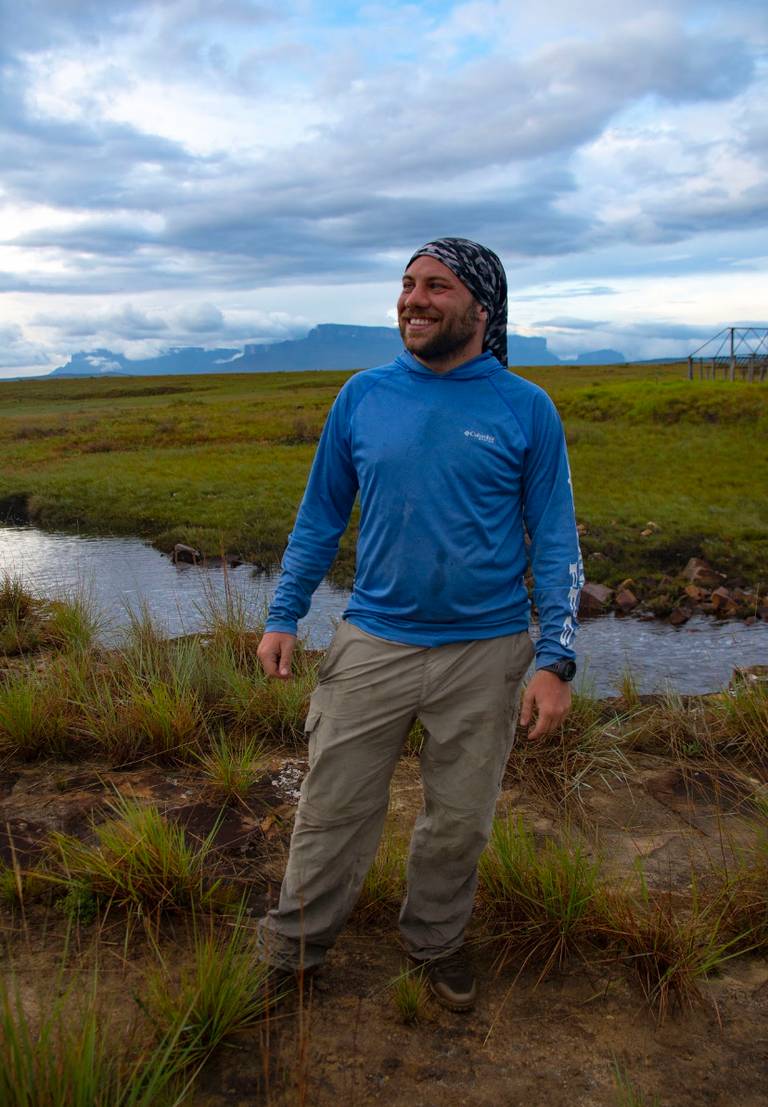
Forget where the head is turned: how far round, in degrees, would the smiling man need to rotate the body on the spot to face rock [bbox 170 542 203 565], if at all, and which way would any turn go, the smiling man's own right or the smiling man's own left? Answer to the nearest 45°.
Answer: approximately 180°

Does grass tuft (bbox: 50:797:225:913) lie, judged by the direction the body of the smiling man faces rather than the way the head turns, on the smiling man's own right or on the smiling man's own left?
on the smiling man's own right

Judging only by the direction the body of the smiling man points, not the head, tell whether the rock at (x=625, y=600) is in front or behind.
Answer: behind

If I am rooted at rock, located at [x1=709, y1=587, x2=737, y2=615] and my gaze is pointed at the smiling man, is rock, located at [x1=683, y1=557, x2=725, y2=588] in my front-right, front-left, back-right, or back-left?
back-right

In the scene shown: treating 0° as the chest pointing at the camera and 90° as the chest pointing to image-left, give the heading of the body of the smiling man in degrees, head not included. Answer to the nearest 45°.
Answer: approximately 0°

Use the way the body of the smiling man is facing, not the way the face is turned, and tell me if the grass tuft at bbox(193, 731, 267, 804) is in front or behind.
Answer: behind

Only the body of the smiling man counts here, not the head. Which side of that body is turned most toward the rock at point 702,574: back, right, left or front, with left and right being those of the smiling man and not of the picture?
back

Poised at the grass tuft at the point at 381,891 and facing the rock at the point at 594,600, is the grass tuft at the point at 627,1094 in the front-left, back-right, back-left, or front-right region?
back-right

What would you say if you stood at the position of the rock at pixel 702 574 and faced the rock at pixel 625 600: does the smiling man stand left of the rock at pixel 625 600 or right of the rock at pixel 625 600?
left
